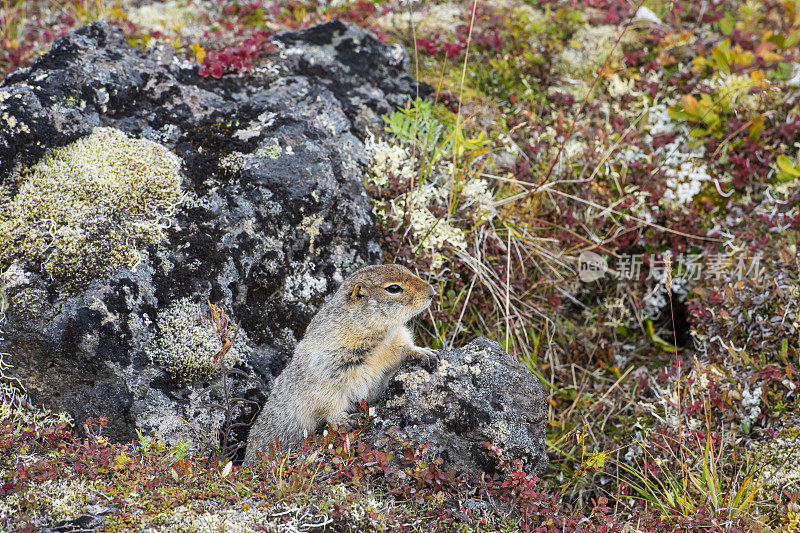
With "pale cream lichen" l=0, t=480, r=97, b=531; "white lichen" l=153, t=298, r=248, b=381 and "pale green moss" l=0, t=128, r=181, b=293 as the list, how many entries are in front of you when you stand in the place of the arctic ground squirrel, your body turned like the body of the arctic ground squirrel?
0

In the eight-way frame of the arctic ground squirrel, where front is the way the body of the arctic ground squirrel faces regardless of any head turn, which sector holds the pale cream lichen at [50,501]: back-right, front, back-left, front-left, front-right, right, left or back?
back-right

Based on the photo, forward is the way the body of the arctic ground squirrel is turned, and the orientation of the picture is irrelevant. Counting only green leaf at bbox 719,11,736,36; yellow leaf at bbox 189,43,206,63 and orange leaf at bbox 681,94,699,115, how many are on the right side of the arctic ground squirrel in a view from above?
0

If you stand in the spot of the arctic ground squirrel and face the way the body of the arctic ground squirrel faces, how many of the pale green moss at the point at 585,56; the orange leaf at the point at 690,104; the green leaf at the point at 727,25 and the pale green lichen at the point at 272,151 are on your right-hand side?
0

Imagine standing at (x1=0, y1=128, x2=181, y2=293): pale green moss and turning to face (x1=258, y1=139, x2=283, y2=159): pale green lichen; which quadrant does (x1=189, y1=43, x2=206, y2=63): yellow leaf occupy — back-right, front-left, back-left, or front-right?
front-left

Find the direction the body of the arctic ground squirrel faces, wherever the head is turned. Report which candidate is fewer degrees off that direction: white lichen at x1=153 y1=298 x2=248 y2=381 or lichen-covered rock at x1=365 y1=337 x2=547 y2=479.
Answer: the lichen-covered rock

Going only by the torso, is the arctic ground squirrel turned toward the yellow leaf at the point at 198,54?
no

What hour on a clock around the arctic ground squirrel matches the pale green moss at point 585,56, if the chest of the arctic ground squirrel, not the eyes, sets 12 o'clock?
The pale green moss is roughly at 10 o'clock from the arctic ground squirrel.

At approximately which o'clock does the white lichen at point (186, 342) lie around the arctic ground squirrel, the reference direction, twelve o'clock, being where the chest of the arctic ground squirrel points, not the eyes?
The white lichen is roughly at 6 o'clock from the arctic ground squirrel.

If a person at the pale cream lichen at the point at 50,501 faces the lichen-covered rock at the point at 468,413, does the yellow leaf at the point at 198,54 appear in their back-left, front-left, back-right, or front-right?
front-left

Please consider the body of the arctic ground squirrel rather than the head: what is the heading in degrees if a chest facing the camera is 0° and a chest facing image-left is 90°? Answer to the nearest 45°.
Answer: approximately 270°

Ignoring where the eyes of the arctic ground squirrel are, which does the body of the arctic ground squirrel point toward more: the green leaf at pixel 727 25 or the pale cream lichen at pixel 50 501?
the green leaf

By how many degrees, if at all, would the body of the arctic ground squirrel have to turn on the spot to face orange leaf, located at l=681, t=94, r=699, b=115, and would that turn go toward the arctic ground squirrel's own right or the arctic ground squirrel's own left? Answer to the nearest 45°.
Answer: approximately 45° to the arctic ground squirrel's own left

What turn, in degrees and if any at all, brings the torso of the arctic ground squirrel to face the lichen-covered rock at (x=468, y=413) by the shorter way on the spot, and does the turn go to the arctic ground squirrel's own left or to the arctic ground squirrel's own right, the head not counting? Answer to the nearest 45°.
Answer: approximately 45° to the arctic ground squirrel's own right

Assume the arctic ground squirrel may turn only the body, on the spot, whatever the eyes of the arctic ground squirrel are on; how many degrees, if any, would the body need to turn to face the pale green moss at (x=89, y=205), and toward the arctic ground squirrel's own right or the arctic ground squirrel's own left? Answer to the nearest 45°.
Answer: approximately 135° to the arctic ground squirrel's own left

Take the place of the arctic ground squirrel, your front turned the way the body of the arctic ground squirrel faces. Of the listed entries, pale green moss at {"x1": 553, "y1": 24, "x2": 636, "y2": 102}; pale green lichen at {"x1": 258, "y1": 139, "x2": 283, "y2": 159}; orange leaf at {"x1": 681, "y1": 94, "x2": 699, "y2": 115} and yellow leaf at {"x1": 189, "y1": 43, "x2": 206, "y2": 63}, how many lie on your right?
0
